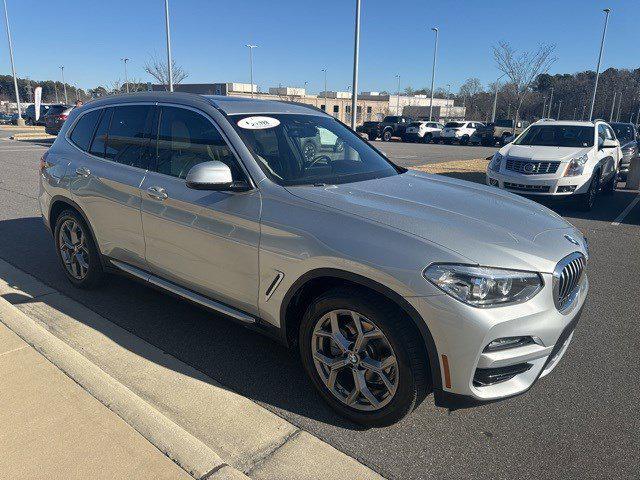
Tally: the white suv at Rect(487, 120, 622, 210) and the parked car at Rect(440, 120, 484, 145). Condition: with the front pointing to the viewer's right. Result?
0

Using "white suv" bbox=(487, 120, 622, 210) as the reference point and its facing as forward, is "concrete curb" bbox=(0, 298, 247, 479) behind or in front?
in front

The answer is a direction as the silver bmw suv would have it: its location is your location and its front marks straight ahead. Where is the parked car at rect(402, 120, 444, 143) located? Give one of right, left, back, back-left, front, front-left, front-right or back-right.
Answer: back-left

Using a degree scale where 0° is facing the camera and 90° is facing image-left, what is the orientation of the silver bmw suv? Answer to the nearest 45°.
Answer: approximately 315°

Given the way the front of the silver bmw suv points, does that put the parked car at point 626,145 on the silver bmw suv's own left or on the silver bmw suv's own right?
on the silver bmw suv's own left

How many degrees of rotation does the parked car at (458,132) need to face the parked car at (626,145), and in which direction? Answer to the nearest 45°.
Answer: approximately 45° to its left

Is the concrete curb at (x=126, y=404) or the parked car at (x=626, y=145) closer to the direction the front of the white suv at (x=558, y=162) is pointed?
the concrete curb

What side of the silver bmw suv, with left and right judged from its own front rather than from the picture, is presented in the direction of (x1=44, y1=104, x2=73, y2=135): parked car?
back

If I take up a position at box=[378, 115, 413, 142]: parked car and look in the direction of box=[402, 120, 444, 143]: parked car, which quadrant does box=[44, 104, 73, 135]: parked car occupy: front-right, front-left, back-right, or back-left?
back-right

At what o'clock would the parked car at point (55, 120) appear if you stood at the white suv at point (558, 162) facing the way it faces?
The parked car is roughly at 2 o'clock from the white suv.

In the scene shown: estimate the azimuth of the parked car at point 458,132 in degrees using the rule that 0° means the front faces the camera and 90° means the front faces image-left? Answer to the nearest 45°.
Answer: approximately 45°
